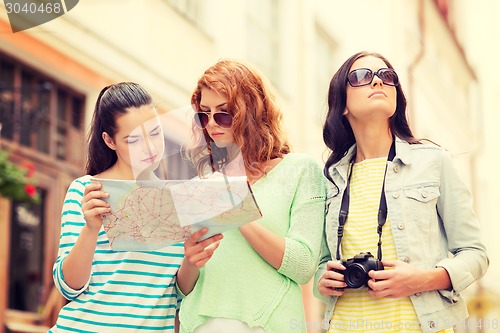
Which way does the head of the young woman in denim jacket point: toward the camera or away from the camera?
toward the camera

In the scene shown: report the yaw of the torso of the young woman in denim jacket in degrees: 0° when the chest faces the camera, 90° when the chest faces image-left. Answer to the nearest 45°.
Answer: approximately 45°
